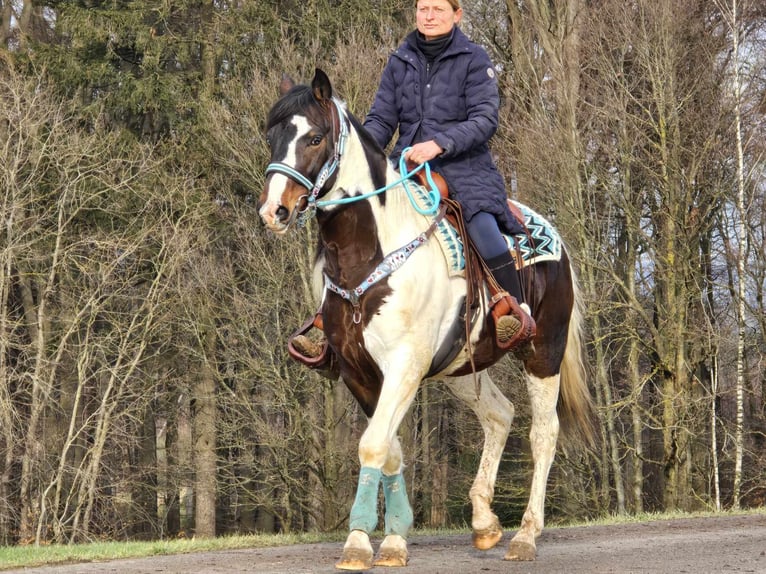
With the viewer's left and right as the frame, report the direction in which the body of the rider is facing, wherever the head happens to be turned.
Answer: facing the viewer and to the left of the viewer

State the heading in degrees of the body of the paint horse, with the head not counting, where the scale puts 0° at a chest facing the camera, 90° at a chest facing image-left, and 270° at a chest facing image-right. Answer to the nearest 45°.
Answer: approximately 45°

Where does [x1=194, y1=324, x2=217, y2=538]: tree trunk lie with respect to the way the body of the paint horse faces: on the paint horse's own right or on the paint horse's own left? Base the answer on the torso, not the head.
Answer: on the paint horse's own right

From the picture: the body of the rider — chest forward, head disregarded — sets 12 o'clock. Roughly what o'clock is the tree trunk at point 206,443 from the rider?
The tree trunk is roughly at 4 o'clock from the rider.
